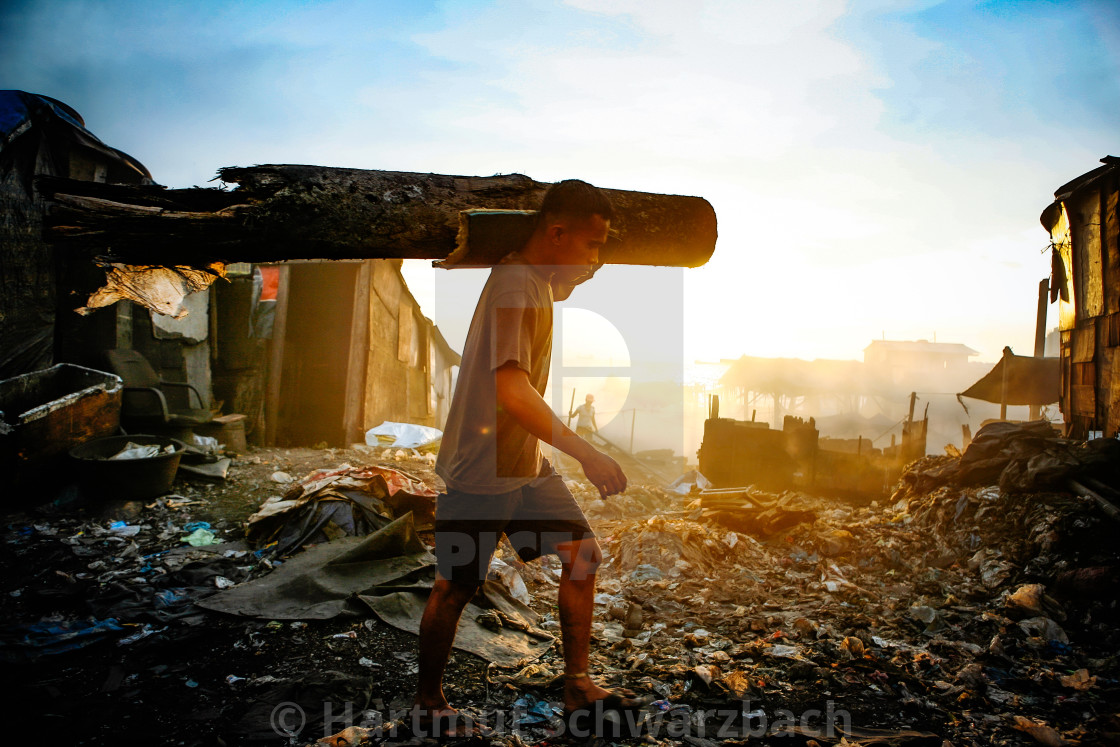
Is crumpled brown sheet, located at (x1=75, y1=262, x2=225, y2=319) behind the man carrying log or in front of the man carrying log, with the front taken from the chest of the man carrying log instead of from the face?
behind

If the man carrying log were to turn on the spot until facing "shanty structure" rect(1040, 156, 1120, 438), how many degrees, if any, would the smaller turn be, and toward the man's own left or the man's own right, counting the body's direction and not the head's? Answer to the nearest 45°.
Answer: approximately 45° to the man's own left

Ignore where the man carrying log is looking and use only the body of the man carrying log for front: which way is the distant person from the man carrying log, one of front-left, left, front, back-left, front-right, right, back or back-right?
left

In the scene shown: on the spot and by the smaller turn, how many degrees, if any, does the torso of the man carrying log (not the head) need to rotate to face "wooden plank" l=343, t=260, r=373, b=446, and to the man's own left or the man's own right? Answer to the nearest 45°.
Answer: approximately 90° to the man's own left

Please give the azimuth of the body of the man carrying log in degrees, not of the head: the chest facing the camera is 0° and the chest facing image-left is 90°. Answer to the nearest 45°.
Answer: approximately 270°

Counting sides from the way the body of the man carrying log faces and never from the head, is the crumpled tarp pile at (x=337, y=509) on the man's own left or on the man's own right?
on the man's own left

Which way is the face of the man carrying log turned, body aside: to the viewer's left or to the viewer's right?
to the viewer's right
